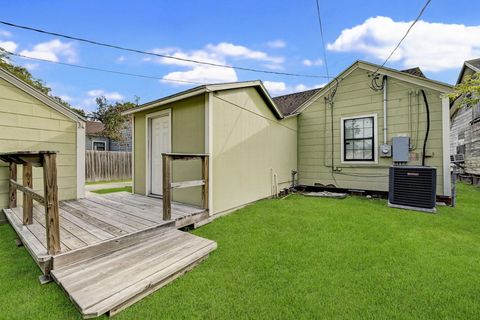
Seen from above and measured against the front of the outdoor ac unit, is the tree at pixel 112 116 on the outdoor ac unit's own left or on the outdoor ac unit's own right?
on the outdoor ac unit's own right

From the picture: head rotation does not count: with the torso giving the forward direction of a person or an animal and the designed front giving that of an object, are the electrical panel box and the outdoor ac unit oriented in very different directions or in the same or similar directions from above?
same or similar directions

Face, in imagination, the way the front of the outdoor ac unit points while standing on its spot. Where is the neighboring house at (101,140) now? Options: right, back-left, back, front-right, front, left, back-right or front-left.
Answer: right

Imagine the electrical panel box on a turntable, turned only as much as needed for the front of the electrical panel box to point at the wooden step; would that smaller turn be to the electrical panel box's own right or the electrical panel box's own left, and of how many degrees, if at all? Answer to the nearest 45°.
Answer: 0° — it already faces it

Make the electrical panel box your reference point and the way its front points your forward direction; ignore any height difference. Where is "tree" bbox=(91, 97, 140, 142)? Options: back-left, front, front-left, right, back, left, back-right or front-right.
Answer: right

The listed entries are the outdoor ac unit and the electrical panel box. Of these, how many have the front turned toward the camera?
2

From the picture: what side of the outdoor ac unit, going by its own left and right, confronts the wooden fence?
right

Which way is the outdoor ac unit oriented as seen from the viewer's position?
toward the camera
